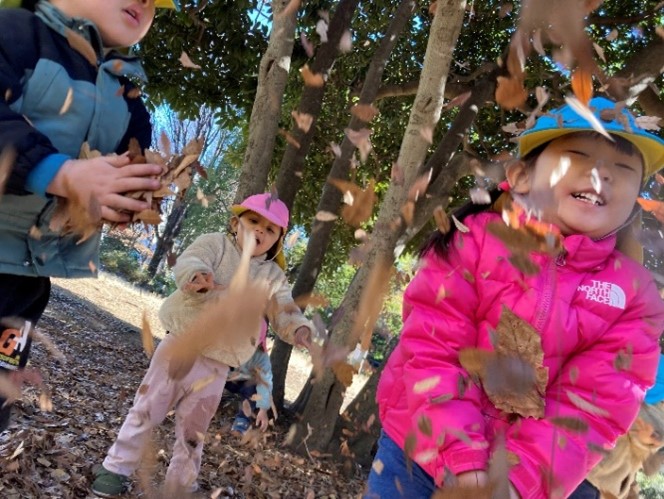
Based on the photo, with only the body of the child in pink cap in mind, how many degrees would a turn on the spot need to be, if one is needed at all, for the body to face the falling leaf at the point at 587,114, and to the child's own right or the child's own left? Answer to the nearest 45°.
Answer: approximately 45° to the child's own left

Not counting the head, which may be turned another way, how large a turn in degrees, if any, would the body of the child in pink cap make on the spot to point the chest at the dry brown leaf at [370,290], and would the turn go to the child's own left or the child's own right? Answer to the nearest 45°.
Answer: approximately 135° to the child's own left

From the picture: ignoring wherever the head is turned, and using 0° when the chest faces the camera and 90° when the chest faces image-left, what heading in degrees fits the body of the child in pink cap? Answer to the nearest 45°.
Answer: approximately 0°

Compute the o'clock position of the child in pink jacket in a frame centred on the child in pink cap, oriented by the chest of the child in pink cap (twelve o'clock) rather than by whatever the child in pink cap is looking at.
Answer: The child in pink jacket is roughly at 11 o'clock from the child in pink cap.

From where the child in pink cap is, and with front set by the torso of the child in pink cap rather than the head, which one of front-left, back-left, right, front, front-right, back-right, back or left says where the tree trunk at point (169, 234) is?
back

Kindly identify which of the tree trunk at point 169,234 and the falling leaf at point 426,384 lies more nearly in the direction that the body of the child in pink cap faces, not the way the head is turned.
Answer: the falling leaf
